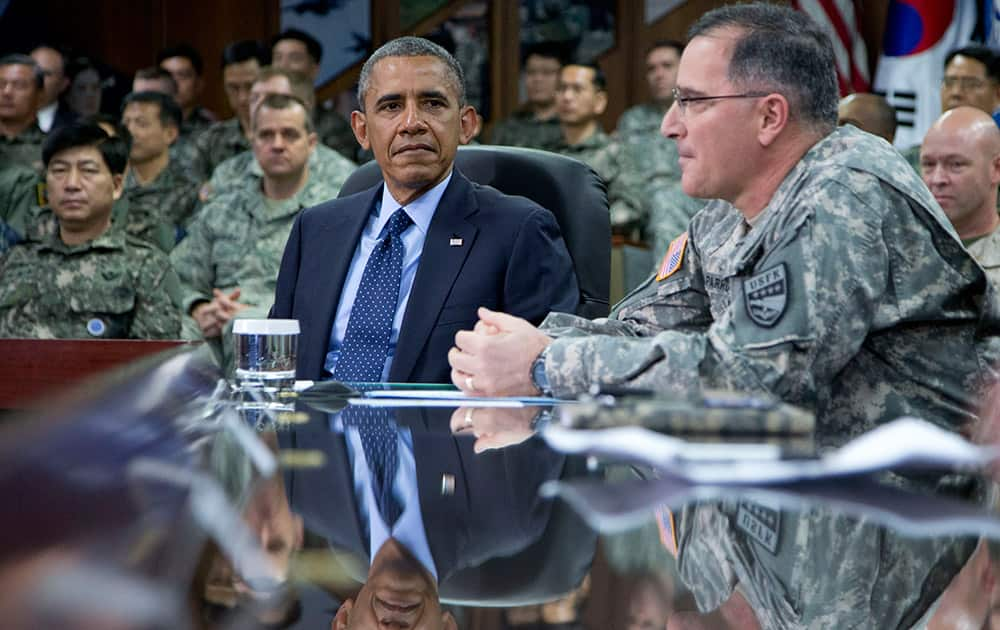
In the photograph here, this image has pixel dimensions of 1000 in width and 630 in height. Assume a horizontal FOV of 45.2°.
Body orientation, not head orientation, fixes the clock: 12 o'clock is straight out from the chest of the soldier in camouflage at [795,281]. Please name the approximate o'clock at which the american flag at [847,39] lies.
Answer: The american flag is roughly at 3 o'clock from the soldier in camouflage.

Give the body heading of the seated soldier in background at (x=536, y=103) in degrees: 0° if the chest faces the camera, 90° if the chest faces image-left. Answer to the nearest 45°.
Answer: approximately 0°

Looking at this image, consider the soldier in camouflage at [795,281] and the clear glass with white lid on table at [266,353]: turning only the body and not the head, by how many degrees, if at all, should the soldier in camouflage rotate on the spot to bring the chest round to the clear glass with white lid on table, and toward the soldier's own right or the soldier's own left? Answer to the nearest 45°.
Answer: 0° — they already face it

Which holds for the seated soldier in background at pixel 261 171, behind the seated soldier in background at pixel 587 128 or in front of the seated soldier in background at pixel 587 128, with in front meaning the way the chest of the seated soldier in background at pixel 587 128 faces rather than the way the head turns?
in front

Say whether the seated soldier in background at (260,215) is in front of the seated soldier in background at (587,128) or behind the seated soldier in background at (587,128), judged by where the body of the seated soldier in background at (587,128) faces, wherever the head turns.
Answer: in front

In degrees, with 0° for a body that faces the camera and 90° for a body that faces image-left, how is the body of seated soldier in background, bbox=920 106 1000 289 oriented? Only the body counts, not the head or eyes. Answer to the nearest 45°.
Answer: approximately 45°

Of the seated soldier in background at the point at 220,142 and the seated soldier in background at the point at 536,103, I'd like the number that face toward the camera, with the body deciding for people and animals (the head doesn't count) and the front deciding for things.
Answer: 2

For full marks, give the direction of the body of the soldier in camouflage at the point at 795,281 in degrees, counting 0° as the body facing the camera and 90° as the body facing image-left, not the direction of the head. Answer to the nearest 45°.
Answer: approximately 90°

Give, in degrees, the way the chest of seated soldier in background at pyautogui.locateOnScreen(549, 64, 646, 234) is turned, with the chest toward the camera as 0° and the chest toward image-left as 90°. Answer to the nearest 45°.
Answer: approximately 45°

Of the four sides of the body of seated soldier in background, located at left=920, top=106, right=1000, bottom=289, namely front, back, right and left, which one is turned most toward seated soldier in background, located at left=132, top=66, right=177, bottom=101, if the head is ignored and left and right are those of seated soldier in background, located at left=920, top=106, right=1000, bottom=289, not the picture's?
right
